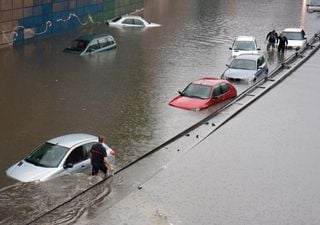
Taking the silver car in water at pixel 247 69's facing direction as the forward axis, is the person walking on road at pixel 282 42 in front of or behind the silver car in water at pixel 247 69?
behind

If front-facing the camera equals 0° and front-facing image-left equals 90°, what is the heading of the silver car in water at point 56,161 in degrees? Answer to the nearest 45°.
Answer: approximately 45°

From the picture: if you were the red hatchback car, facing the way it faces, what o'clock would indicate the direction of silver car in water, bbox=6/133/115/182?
The silver car in water is roughly at 11 o'clock from the red hatchback car.

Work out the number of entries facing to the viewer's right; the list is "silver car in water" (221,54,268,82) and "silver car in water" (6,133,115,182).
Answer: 0

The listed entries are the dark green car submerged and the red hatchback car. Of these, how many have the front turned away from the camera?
0

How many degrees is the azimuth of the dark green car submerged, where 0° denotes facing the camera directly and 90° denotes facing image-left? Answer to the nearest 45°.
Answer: approximately 45°

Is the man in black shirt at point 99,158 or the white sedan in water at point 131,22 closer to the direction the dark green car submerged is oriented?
the man in black shirt

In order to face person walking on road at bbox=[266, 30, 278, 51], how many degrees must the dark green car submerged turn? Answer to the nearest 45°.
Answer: approximately 135° to its left

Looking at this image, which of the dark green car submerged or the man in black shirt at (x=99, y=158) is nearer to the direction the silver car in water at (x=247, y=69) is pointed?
the man in black shirt

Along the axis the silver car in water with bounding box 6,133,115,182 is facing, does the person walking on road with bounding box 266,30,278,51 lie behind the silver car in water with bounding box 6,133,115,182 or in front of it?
behind
